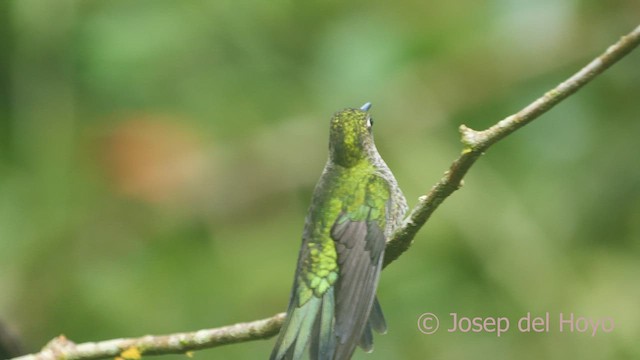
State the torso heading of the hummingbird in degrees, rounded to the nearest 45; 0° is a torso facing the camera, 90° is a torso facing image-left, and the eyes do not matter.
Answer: approximately 225°
